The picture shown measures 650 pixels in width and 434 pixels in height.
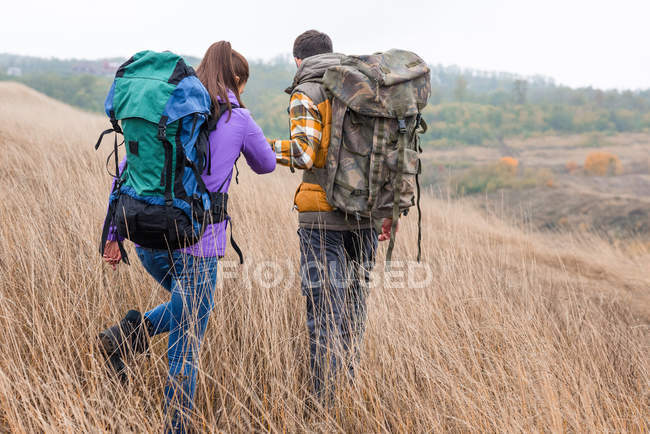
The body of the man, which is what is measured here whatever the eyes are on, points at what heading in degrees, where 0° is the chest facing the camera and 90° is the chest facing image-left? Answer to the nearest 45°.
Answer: approximately 135°

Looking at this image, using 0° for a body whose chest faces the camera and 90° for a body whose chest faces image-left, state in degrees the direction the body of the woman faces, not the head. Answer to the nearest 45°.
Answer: approximately 225°

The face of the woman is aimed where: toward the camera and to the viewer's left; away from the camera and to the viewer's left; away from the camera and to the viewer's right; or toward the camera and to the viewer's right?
away from the camera and to the viewer's right

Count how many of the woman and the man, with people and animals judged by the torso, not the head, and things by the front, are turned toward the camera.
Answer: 0
